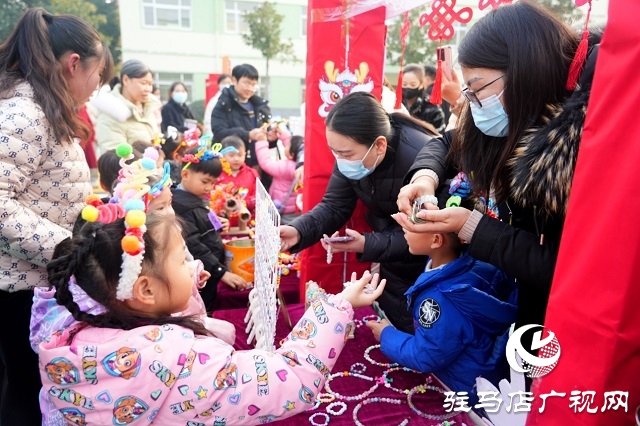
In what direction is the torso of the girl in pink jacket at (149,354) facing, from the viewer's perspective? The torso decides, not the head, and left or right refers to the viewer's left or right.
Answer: facing away from the viewer and to the right of the viewer

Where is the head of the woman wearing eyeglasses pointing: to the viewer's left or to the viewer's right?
to the viewer's left

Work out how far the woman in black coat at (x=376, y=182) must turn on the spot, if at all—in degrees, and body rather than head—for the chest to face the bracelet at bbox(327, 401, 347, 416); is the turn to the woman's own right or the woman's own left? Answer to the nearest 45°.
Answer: approximately 45° to the woman's own left

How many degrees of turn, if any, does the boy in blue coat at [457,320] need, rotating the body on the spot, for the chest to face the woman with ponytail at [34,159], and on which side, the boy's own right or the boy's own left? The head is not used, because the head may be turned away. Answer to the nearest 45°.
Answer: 0° — they already face them

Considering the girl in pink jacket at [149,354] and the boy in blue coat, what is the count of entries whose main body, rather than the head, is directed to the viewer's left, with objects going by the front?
1

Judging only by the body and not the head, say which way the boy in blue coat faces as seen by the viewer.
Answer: to the viewer's left

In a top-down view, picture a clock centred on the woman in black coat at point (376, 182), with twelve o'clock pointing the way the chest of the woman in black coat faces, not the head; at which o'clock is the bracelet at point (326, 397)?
The bracelet is roughly at 11 o'clock from the woman in black coat.
